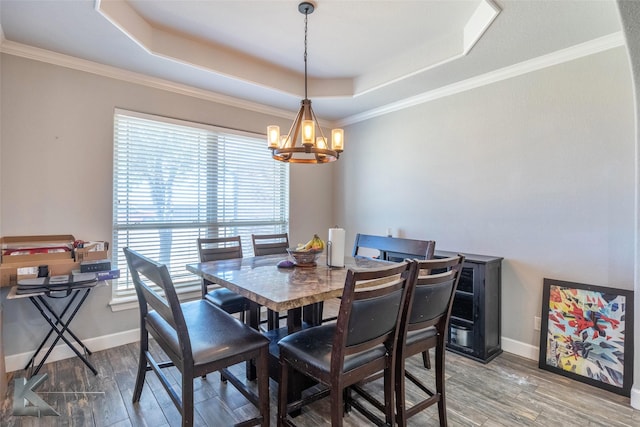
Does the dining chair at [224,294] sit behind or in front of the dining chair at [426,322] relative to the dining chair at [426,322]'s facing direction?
in front

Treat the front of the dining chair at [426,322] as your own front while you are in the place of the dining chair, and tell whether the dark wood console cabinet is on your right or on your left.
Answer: on your right

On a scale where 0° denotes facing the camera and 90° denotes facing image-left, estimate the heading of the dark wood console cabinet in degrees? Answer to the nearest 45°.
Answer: approximately 45°

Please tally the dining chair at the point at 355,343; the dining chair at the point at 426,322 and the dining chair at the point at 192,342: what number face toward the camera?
0

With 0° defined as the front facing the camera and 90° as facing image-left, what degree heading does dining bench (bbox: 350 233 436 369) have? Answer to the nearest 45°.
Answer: approximately 45°

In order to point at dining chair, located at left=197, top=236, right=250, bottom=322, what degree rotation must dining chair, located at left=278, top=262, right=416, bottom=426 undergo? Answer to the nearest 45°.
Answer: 0° — it already faces it

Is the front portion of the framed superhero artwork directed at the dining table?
no

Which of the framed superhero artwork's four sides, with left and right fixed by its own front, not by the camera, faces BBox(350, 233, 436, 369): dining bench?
right

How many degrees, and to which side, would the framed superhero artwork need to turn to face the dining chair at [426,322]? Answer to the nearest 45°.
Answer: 0° — it already faces it

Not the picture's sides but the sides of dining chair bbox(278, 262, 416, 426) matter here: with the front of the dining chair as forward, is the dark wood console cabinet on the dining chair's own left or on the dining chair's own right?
on the dining chair's own right

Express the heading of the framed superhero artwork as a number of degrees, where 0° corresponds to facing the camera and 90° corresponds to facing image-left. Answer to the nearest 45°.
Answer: approximately 45°

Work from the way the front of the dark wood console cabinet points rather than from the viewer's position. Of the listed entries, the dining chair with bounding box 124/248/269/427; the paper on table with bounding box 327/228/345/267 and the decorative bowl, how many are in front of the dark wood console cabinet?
3

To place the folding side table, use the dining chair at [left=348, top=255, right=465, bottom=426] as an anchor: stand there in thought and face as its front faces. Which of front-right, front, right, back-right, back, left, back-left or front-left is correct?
front-left

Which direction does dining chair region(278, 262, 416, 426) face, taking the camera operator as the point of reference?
facing away from the viewer and to the left of the viewer

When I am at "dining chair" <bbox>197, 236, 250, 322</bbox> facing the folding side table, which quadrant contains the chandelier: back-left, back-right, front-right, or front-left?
back-left

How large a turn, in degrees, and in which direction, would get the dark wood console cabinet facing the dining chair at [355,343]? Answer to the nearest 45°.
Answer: approximately 45° to its left

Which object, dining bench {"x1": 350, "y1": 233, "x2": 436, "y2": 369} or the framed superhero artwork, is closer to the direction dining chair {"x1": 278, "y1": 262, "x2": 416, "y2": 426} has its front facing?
the dining bench

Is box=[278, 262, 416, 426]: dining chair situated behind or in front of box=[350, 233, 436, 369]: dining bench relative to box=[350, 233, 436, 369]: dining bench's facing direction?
in front

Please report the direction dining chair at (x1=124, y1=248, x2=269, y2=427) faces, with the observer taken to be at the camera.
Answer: facing away from the viewer and to the right of the viewer
